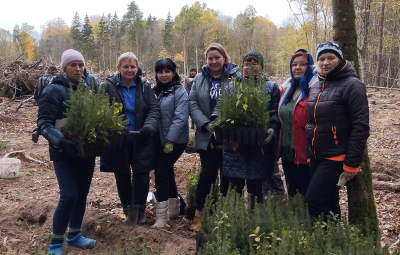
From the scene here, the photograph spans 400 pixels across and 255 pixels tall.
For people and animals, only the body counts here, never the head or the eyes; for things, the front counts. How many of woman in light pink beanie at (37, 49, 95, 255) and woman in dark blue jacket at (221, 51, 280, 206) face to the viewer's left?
0

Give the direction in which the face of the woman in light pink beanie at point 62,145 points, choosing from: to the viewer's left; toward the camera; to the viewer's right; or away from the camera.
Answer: toward the camera

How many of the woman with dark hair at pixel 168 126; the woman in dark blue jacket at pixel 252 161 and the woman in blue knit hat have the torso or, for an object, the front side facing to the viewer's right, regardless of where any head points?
0

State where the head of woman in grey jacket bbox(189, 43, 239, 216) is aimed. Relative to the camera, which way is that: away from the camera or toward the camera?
toward the camera

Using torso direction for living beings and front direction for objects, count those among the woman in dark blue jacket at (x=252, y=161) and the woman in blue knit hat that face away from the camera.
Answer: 0

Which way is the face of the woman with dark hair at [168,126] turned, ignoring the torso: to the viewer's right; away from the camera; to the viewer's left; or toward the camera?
toward the camera

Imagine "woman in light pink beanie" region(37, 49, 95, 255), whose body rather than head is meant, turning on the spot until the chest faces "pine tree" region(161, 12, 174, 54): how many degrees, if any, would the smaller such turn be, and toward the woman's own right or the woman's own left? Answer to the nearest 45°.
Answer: approximately 135° to the woman's own left

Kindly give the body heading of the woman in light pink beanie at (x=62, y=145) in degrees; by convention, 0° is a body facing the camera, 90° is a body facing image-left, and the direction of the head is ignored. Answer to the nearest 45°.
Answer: approximately 315°

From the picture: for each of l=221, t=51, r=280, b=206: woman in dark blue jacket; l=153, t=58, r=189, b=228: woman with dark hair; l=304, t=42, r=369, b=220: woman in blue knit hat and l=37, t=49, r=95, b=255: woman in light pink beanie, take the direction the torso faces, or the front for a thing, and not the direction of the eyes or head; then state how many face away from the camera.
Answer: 0

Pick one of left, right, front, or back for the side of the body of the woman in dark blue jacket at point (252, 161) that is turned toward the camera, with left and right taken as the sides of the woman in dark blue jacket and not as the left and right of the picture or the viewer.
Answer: front

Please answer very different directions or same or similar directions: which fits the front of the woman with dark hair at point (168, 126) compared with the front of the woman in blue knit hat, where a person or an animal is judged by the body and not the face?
same or similar directions

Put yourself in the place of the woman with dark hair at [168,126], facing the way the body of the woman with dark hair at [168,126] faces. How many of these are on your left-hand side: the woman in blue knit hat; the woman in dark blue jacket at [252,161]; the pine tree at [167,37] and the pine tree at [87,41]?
2

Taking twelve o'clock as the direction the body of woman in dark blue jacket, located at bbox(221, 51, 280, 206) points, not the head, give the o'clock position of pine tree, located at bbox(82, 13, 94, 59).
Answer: The pine tree is roughly at 5 o'clock from the woman in dark blue jacket.

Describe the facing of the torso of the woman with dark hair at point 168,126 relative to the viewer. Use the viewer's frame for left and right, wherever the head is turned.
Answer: facing the viewer and to the left of the viewer

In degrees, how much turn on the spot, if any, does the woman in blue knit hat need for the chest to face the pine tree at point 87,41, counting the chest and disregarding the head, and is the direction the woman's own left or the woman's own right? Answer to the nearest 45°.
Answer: approximately 90° to the woman's own right

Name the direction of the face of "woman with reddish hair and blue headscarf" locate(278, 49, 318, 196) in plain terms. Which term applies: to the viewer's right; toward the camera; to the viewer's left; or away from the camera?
toward the camera
